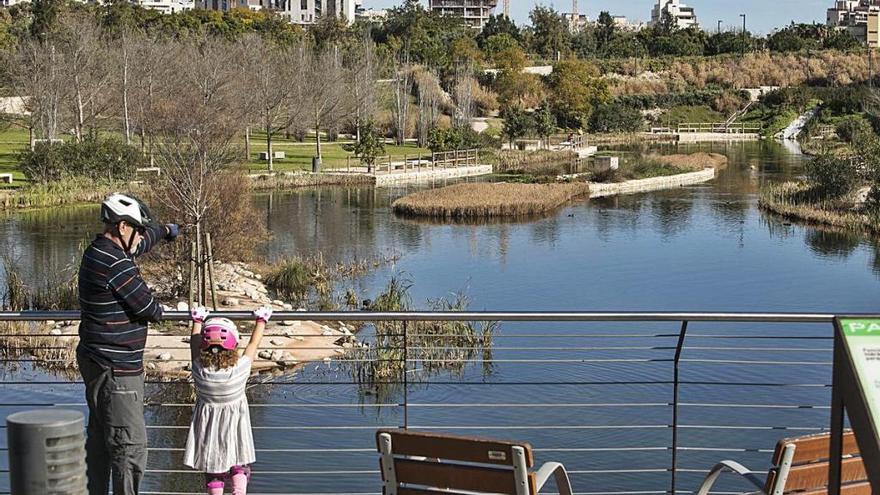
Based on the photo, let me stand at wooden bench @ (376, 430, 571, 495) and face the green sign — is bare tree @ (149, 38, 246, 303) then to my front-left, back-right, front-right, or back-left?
back-left

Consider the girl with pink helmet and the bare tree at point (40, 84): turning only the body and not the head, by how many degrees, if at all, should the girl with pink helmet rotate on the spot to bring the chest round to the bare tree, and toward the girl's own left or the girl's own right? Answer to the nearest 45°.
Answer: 0° — they already face it

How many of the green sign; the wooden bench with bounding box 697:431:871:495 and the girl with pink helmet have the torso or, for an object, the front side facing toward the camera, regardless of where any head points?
1

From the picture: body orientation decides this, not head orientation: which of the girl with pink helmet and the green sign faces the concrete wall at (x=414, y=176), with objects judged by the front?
the girl with pink helmet

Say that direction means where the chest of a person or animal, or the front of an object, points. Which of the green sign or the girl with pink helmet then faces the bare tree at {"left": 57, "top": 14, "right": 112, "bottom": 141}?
the girl with pink helmet

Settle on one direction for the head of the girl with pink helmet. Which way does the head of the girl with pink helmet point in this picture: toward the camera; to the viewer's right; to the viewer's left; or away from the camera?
away from the camera

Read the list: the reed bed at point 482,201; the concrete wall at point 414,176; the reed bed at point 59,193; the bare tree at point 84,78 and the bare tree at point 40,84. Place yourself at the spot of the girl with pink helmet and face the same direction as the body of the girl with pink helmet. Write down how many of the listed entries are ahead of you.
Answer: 5

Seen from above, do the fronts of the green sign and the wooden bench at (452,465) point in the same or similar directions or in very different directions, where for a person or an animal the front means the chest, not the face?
very different directions

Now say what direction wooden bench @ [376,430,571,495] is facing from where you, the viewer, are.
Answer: facing away from the viewer and to the right of the viewer

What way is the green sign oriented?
toward the camera

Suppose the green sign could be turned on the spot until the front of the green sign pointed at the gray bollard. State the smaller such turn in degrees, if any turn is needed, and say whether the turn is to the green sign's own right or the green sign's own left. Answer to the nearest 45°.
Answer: approximately 90° to the green sign's own right

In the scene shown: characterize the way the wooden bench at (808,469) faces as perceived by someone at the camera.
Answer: facing away from the viewer and to the left of the viewer

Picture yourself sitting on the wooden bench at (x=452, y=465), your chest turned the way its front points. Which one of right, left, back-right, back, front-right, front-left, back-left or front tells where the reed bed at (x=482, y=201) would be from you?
front-left

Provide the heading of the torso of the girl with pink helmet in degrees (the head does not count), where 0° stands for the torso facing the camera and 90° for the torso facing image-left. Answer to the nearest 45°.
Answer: approximately 180°

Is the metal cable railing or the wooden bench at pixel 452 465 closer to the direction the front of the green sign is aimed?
the wooden bench

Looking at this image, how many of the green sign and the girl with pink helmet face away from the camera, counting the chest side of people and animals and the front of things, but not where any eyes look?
1
